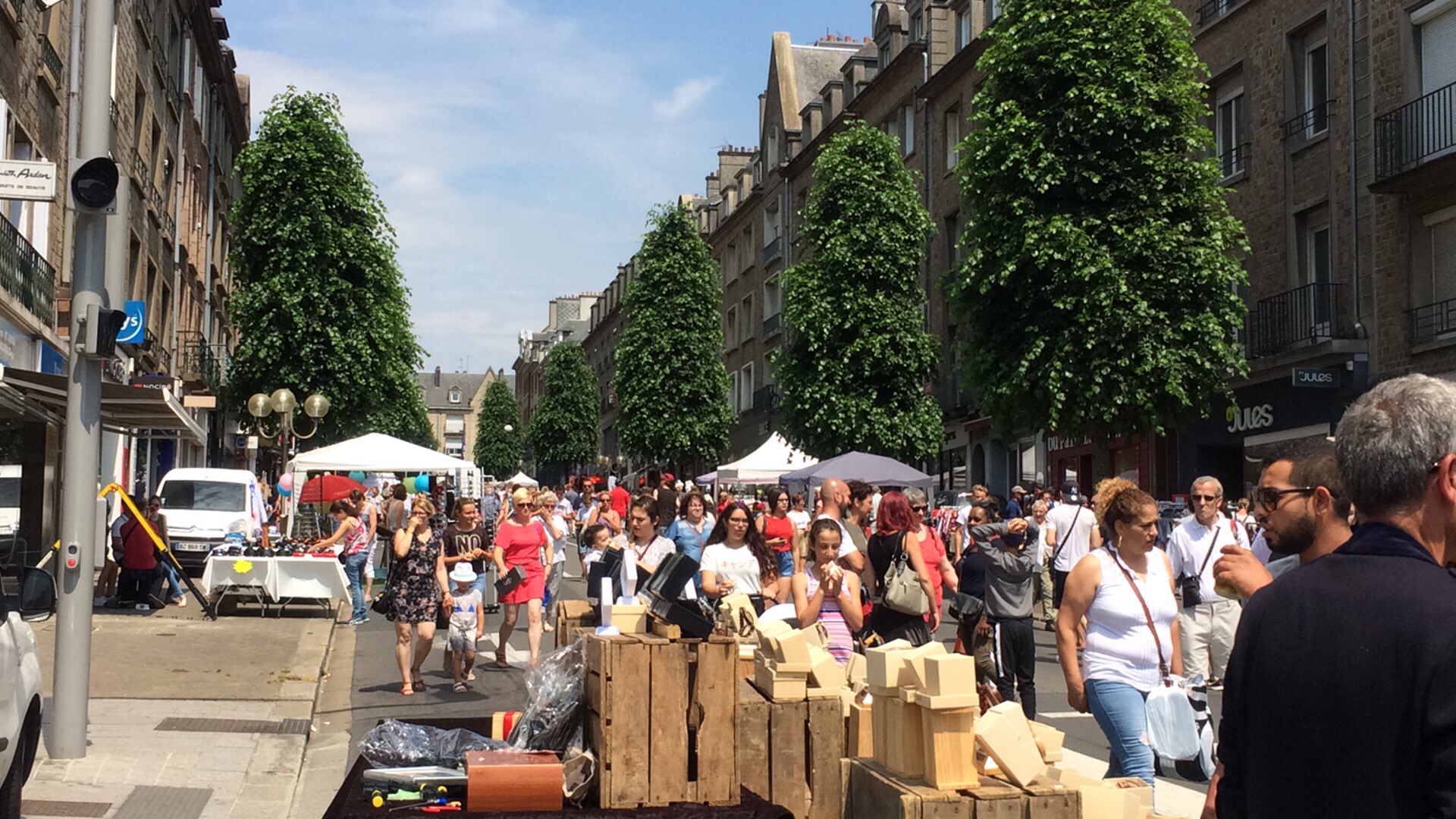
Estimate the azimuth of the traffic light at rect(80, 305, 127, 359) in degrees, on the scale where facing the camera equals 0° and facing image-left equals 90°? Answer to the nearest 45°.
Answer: approximately 270°

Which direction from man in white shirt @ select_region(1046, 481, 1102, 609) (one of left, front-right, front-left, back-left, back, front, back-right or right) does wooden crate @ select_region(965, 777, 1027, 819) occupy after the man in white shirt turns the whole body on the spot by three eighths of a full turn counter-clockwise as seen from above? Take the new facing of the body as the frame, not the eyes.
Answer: front-left

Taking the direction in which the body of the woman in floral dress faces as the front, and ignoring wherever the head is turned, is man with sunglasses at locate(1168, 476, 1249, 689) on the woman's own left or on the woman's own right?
on the woman's own left

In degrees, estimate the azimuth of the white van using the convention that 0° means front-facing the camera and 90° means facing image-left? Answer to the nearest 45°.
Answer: approximately 0°

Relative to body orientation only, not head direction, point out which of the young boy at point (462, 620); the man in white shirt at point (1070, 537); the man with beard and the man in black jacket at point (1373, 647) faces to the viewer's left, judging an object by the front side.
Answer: the man with beard

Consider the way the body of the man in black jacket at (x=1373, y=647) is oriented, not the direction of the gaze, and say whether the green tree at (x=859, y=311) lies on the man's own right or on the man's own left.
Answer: on the man's own left

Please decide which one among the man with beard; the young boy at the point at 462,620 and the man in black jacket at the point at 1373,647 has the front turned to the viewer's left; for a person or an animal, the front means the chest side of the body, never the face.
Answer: the man with beard

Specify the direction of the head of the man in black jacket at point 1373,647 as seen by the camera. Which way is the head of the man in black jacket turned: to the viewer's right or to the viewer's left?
to the viewer's right

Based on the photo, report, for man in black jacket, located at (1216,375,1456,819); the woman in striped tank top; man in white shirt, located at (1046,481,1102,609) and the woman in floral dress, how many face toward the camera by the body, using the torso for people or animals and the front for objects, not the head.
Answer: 2

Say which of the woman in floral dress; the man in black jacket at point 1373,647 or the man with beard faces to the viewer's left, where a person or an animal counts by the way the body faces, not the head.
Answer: the man with beard

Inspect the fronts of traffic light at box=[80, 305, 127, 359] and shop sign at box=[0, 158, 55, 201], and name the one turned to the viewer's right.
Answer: the traffic light
